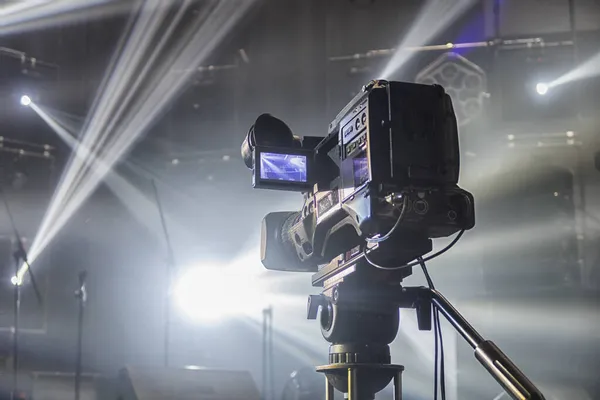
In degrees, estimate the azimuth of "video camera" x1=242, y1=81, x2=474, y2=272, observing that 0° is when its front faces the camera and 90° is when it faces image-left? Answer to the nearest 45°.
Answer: approximately 135°

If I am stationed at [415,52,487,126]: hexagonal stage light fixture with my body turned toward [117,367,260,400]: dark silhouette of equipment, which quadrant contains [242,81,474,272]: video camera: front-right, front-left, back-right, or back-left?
front-left

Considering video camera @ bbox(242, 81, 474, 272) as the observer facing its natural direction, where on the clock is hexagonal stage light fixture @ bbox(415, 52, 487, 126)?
The hexagonal stage light fixture is roughly at 2 o'clock from the video camera.
